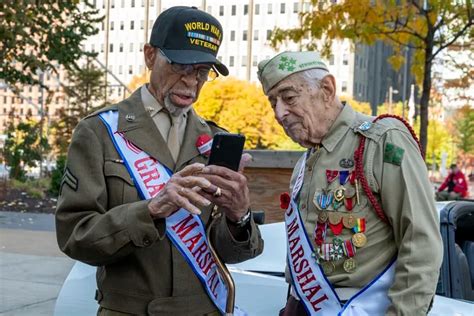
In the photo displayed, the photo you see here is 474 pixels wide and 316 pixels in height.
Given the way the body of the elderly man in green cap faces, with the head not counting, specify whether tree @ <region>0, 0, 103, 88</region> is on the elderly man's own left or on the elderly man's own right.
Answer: on the elderly man's own right

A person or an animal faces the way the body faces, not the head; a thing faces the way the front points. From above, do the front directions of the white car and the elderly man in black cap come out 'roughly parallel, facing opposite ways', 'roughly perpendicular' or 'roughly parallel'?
roughly perpendicular

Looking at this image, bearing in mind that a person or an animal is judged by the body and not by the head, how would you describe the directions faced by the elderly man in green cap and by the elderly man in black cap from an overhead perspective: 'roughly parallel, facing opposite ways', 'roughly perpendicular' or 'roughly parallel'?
roughly perpendicular

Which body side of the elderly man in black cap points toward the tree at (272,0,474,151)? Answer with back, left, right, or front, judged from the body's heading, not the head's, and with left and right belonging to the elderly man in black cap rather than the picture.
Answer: left

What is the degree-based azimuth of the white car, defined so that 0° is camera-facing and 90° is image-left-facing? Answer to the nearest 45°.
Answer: approximately 45°

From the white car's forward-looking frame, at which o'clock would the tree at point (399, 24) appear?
The tree is roughly at 5 o'clock from the white car.

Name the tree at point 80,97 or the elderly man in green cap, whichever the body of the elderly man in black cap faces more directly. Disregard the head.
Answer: the elderly man in green cap

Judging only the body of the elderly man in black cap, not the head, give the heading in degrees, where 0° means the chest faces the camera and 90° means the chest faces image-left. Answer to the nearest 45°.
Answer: approximately 315°

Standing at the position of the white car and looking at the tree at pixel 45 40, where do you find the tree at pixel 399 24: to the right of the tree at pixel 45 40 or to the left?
right
